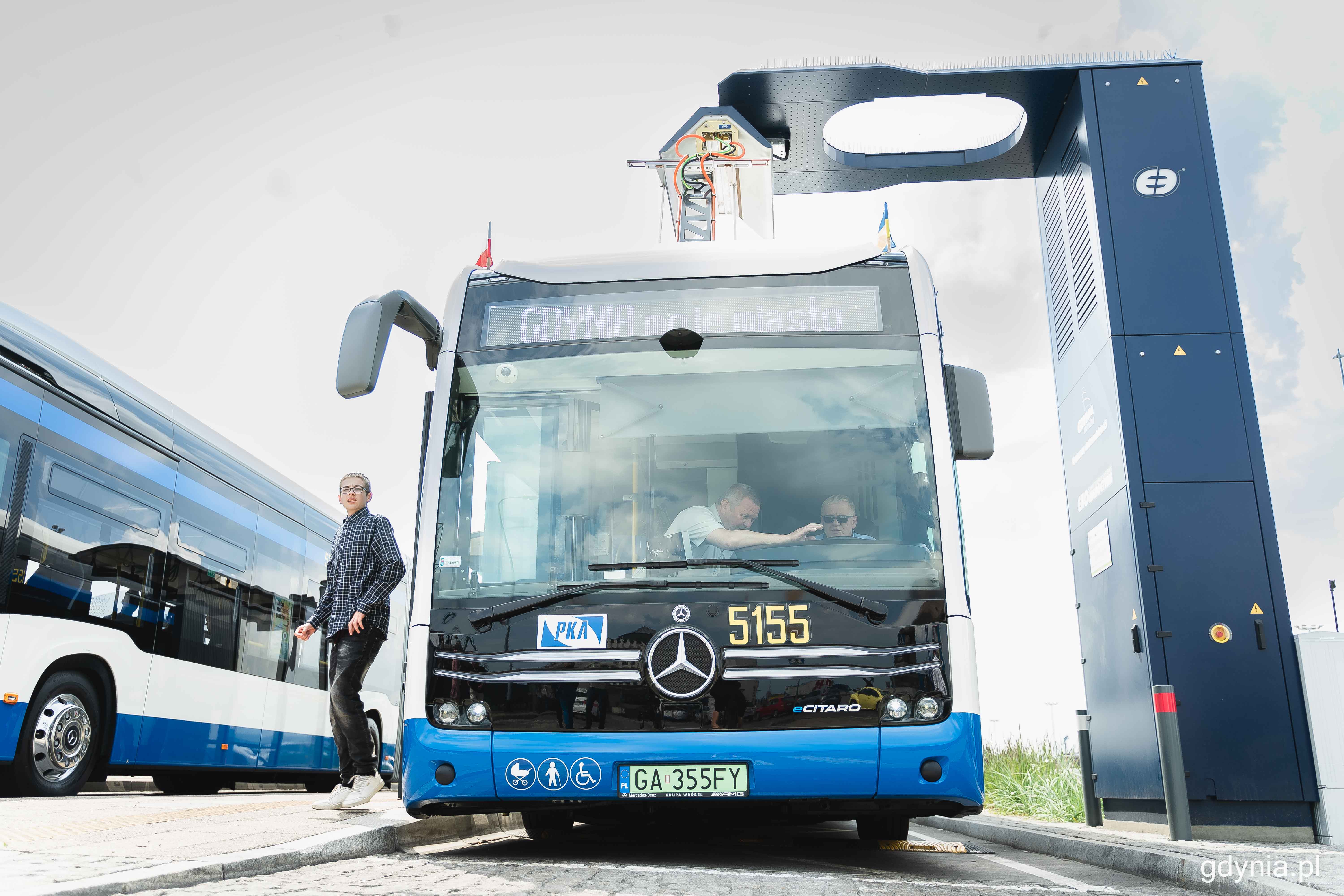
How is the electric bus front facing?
toward the camera

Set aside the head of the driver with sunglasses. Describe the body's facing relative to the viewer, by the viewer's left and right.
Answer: facing the viewer

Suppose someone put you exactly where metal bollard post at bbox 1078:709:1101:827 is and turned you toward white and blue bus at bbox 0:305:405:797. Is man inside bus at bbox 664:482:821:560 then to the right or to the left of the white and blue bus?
left

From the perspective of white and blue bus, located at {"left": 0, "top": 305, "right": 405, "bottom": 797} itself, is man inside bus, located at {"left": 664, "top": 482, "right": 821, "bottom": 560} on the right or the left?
on its left

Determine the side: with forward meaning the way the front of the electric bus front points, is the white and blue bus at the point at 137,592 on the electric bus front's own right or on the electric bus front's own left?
on the electric bus front's own right

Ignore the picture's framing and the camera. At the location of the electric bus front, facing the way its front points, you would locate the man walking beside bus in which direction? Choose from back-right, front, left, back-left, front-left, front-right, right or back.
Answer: back-right
